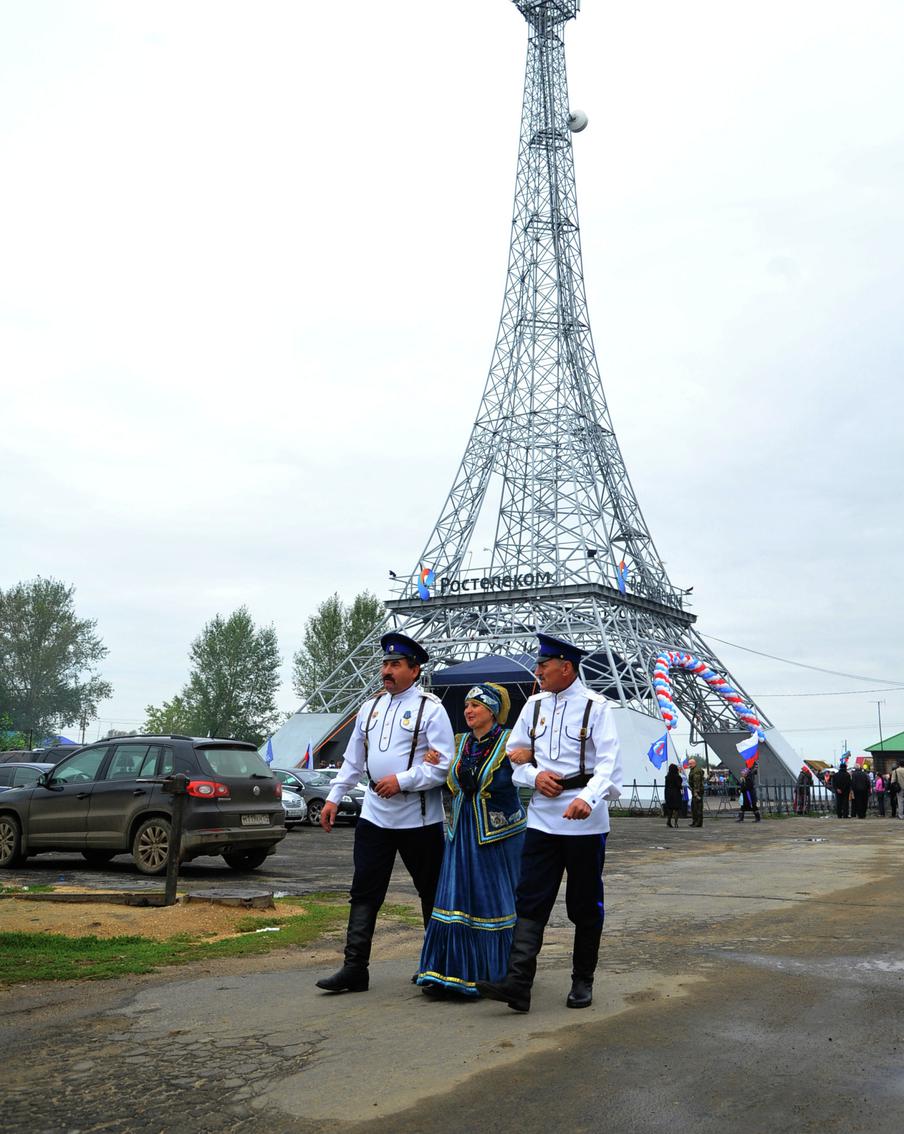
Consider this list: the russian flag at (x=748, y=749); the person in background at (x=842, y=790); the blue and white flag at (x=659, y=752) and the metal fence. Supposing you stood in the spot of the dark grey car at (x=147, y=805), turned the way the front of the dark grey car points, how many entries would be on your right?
4

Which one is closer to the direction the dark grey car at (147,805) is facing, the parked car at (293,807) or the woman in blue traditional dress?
the parked car

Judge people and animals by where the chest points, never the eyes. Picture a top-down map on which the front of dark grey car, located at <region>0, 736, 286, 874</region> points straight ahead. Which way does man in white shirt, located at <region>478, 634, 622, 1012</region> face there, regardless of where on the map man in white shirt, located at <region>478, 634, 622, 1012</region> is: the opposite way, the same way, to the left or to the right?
to the left

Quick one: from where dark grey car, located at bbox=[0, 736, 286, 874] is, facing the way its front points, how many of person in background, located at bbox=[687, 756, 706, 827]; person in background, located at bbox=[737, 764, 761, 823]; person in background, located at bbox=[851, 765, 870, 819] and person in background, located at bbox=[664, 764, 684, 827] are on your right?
4

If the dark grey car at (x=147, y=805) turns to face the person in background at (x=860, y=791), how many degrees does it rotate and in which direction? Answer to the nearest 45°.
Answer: approximately 90° to its right

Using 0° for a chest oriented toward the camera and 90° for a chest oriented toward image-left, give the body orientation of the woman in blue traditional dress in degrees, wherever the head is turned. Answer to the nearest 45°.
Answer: approximately 45°

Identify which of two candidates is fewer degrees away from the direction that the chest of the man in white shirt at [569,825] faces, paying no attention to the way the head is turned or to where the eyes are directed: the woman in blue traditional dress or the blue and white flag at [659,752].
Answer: the woman in blue traditional dress

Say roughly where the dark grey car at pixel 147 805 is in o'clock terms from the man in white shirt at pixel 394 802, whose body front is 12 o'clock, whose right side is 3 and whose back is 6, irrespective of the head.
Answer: The dark grey car is roughly at 4 o'clock from the man in white shirt.

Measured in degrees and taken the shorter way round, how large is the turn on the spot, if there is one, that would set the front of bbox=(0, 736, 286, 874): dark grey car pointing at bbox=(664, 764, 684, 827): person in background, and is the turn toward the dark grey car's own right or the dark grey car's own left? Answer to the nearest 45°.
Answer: approximately 90° to the dark grey car's own right
